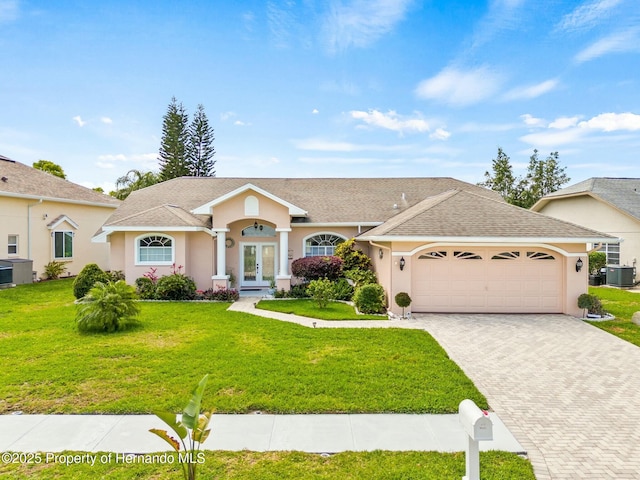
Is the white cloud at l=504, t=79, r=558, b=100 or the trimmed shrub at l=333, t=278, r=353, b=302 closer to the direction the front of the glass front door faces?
the trimmed shrub

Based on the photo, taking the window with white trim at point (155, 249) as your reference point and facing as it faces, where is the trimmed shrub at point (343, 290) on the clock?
The trimmed shrub is roughly at 10 o'clock from the window with white trim.

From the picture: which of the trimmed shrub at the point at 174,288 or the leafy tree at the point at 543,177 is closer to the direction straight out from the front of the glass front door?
the trimmed shrub

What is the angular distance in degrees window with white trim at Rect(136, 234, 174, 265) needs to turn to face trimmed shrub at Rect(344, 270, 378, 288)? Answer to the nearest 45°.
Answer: approximately 45° to its left

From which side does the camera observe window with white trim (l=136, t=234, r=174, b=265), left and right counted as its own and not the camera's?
front

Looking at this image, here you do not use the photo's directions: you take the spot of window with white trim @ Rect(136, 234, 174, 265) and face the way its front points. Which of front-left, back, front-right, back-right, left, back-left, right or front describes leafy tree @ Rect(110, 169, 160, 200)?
back

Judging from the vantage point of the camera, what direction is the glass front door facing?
facing the viewer

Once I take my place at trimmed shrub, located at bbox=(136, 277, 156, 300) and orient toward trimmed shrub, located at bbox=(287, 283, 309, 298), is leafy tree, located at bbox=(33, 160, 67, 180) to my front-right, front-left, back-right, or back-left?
back-left
